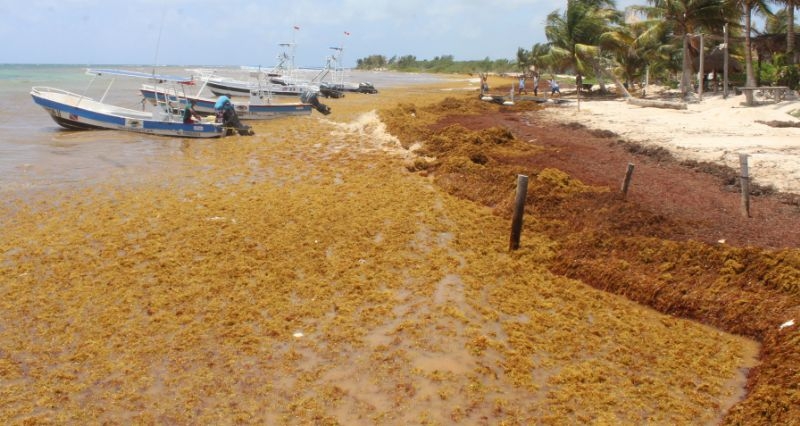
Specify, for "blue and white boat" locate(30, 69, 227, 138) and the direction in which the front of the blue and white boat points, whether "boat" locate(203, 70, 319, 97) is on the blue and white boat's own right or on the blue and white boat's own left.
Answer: on the blue and white boat's own right

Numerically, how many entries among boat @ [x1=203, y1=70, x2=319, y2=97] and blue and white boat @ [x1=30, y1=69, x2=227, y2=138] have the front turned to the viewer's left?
2

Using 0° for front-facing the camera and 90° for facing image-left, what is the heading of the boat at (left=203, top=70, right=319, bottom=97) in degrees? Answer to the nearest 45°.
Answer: approximately 90°

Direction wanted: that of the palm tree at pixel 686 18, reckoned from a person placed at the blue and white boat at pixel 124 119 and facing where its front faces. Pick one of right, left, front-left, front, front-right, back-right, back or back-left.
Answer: back

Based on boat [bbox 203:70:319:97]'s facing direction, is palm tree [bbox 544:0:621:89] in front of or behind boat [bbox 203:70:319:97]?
behind

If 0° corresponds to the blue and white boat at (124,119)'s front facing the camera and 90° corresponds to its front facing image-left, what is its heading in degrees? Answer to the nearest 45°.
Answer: approximately 90°

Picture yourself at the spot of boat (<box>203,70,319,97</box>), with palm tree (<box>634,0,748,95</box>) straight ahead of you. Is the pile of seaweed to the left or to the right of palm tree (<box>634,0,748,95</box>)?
right

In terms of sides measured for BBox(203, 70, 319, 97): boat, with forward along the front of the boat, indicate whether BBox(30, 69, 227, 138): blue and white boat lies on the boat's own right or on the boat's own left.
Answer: on the boat's own left
